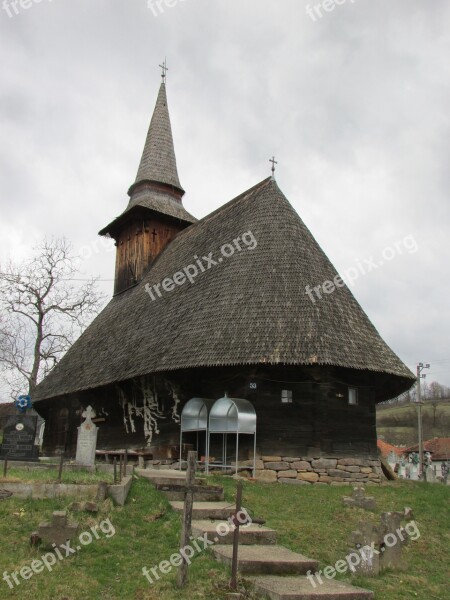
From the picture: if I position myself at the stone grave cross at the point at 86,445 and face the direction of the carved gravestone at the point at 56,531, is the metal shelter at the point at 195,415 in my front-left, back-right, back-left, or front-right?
back-left

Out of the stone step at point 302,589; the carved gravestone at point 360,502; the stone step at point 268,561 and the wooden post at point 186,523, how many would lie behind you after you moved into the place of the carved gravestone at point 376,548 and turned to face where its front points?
1

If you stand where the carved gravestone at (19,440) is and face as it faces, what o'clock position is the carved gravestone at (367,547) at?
the carved gravestone at (367,547) is roughly at 11 o'clock from the carved gravestone at (19,440).

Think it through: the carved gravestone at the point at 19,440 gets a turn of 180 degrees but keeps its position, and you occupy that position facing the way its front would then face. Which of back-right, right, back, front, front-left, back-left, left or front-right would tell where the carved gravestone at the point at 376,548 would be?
back-right

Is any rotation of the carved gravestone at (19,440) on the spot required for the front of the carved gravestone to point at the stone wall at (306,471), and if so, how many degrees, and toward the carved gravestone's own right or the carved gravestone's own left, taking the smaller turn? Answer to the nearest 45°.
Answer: approximately 90° to the carved gravestone's own left

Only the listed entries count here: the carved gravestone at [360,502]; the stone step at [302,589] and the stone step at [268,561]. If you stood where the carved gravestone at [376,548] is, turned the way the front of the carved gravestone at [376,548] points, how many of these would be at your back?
1

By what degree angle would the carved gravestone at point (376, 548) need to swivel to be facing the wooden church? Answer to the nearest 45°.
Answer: approximately 135° to its right

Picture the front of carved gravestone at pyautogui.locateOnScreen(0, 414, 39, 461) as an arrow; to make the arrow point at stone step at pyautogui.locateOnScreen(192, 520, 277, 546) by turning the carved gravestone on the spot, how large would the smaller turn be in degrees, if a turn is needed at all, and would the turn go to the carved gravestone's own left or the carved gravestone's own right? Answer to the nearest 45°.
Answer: approximately 45° to the carved gravestone's own left

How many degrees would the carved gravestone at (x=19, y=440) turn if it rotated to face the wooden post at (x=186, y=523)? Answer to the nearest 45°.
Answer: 0° — it already faces it

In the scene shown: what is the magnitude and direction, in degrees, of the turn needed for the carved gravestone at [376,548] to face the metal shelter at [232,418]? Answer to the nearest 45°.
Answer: approximately 135° to its right

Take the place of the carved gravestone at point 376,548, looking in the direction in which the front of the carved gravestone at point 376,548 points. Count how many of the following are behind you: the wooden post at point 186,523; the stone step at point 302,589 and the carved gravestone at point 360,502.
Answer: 1

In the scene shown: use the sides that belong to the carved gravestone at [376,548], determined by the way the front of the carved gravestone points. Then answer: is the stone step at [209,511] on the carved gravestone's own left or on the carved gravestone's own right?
on the carved gravestone's own right

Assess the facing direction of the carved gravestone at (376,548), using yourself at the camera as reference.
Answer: facing the viewer
